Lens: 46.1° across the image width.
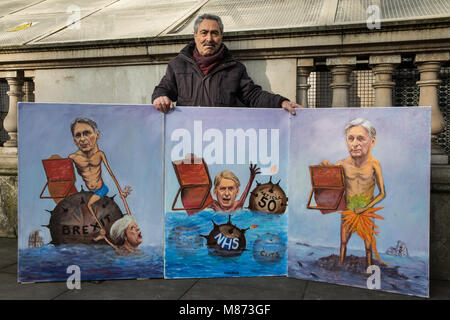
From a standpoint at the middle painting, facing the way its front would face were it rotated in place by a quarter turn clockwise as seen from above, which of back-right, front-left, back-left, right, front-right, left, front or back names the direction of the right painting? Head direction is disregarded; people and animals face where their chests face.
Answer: back

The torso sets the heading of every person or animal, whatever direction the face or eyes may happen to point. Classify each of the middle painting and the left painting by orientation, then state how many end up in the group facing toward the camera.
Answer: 2

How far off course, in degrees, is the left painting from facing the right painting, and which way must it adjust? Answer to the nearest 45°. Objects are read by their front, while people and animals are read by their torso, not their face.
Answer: approximately 90° to its left

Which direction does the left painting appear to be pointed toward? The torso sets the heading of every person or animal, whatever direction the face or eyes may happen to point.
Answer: toward the camera

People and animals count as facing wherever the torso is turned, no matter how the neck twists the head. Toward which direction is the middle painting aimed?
toward the camera

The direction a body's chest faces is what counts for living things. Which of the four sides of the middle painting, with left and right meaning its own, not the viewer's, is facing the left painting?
right

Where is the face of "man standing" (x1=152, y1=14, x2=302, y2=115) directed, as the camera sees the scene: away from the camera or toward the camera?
toward the camera

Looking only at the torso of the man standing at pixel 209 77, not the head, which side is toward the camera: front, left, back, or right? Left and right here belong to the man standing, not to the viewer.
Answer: front
